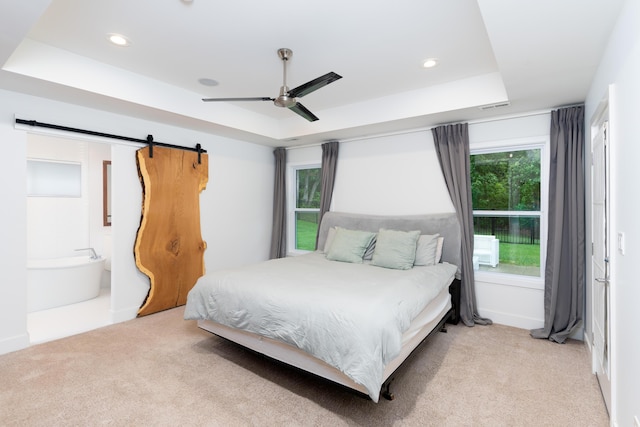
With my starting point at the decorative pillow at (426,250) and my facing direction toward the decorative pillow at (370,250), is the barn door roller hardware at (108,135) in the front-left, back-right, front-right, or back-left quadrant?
front-left

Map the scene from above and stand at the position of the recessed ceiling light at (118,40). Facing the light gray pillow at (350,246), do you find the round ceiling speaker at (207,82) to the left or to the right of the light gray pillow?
left

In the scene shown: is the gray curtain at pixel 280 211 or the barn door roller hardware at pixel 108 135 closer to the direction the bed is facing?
the barn door roller hardware

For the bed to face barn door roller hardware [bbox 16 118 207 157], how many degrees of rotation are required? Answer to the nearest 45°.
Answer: approximately 45° to its right

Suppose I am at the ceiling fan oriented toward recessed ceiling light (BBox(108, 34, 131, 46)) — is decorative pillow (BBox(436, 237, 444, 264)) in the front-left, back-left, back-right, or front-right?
back-right

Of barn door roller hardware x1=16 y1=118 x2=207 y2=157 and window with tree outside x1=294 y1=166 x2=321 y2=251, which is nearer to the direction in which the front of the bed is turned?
the barn door roller hardware

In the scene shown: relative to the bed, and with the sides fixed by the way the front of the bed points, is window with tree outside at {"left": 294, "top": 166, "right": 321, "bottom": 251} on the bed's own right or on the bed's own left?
on the bed's own right

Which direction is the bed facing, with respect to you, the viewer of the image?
facing the viewer and to the left of the viewer

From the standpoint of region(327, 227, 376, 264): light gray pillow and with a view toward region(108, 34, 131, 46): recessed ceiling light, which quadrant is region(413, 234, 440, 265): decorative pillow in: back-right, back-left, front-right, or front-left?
back-left

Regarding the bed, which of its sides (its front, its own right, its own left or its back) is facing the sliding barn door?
right
